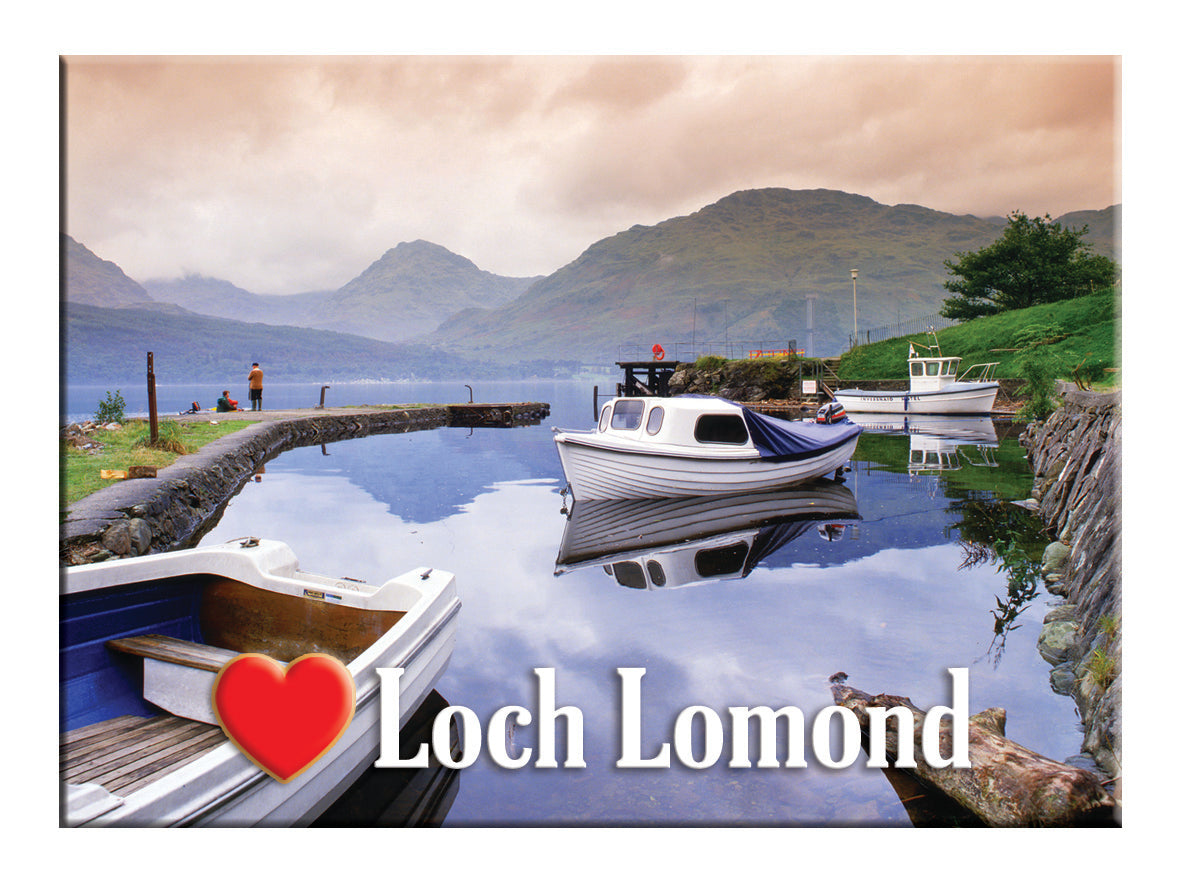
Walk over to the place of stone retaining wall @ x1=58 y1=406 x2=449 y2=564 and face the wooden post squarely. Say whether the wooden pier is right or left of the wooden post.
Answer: right

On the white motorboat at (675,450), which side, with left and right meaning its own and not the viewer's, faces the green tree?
back

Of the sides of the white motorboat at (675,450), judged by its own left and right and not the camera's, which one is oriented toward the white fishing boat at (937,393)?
back

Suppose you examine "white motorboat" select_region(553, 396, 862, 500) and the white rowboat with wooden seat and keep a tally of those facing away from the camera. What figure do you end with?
0

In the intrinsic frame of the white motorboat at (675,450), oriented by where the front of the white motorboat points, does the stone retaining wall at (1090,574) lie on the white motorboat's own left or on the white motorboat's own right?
on the white motorboat's own left

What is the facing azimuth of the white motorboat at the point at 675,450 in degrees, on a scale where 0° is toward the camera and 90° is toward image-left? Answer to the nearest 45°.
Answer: approximately 45°
